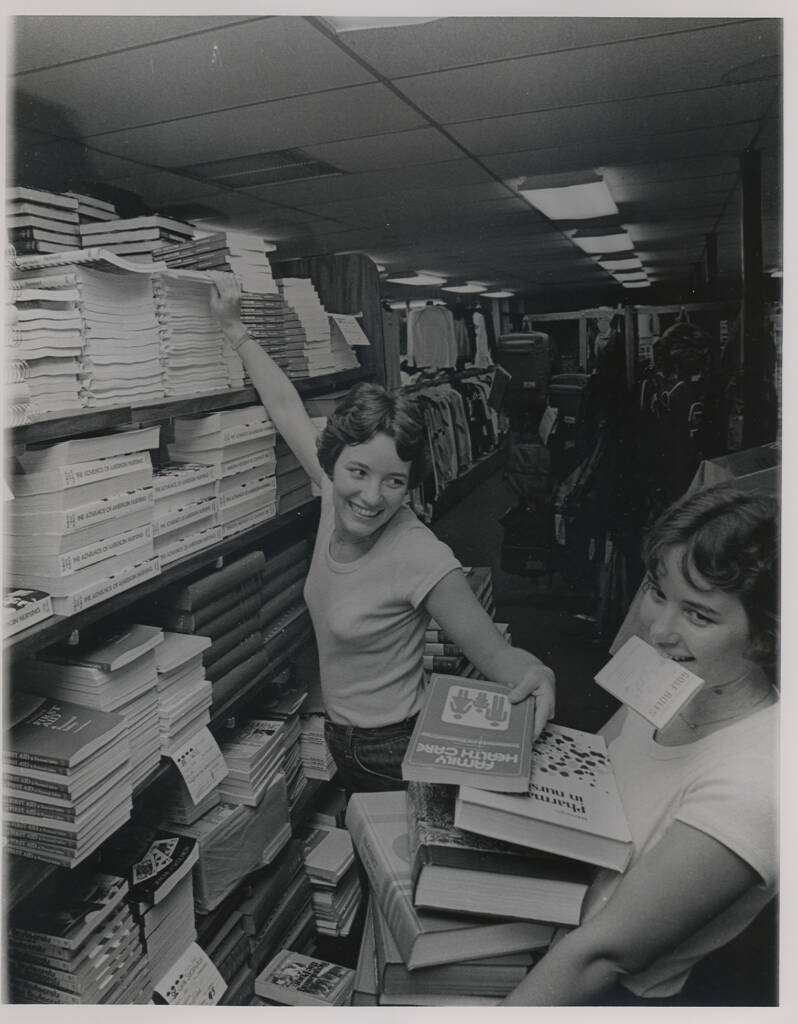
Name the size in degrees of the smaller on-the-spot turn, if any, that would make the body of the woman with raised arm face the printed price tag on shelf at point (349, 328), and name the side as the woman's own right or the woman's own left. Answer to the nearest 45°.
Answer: approximately 135° to the woman's own right

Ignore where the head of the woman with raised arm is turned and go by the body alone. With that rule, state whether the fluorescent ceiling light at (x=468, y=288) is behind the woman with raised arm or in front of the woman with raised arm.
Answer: behind

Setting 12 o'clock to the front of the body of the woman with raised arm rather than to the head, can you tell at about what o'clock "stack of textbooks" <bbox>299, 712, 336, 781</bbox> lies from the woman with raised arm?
The stack of textbooks is roughly at 4 o'clock from the woman with raised arm.

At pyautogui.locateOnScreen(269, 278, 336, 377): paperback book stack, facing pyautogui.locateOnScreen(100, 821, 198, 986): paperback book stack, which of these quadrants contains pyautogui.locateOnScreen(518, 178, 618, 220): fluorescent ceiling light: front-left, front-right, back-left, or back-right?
back-left

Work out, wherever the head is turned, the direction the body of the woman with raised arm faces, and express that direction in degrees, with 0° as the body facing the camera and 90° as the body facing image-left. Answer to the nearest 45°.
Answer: approximately 45°

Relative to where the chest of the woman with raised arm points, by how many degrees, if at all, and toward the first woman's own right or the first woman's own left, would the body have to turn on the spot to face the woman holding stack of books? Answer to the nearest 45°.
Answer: approximately 90° to the first woman's own left

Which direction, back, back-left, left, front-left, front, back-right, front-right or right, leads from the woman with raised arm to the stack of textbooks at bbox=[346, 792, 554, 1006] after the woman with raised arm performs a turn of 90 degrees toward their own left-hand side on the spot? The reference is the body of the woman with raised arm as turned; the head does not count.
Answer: front-right

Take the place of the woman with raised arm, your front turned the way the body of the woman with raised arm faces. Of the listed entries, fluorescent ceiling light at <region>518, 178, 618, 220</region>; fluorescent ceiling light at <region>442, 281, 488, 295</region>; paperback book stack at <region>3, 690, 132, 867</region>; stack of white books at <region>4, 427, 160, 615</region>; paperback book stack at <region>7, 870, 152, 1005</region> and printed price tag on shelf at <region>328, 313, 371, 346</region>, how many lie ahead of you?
3
